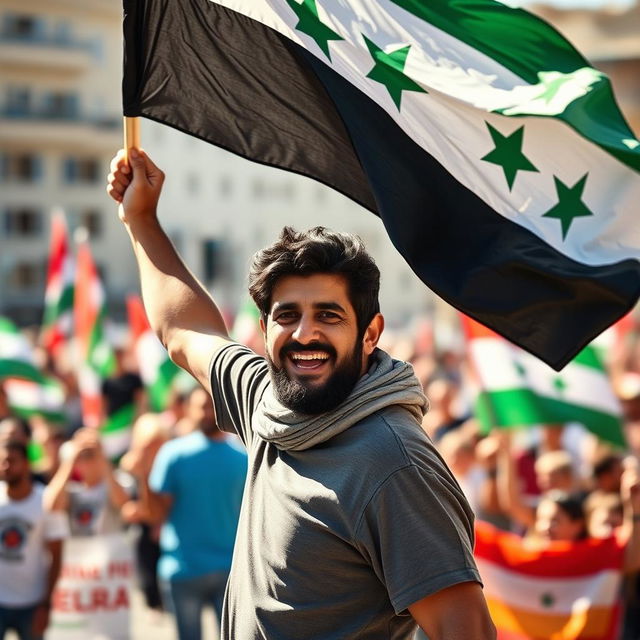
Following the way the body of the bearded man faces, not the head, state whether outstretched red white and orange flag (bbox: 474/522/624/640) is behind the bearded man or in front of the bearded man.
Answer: behind

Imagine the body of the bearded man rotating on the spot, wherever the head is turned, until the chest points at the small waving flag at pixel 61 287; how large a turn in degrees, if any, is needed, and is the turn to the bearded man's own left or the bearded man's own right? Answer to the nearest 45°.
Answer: approximately 135° to the bearded man's own right

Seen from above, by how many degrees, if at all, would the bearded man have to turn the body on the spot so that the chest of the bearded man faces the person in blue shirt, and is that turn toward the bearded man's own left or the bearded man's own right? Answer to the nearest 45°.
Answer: approximately 135° to the bearded man's own right

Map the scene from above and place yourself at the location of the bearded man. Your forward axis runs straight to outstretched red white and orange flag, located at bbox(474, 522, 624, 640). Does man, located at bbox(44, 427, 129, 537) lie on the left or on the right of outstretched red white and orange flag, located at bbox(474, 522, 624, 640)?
left

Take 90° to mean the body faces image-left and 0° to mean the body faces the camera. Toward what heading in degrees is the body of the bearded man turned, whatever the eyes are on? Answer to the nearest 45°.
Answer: approximately 45°

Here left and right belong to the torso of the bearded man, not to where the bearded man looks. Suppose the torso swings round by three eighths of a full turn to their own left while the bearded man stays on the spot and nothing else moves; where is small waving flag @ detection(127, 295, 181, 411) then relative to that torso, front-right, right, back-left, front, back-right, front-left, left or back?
left

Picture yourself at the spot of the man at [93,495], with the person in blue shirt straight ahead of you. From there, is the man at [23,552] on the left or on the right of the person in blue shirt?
right

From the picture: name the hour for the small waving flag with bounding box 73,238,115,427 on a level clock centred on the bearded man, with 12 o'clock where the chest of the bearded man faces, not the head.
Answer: The small waving flag is roughly at 4 o'clock from the bearded man.

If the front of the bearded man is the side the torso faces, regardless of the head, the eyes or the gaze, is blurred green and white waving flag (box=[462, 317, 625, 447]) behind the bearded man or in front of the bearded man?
behind

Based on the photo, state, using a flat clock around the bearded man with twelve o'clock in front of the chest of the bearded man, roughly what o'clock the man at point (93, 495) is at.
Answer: The man is roughly at 4 o'clock from the bearded man.
